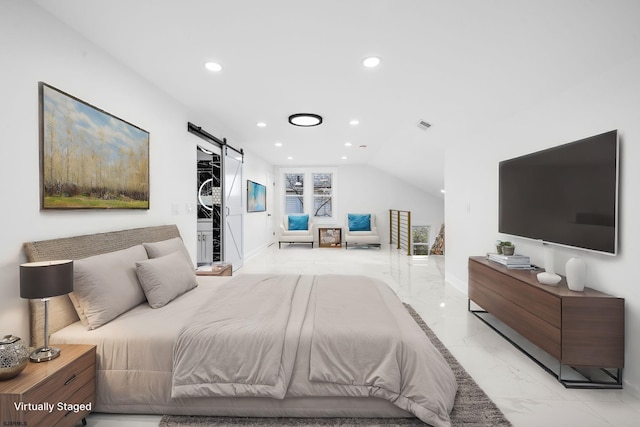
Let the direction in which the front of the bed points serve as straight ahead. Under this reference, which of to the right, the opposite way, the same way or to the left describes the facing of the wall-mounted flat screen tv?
the opposite way

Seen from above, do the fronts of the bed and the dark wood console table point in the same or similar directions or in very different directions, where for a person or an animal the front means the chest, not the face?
very different directions

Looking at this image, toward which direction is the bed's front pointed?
to the viewer's right

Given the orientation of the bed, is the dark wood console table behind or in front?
in front

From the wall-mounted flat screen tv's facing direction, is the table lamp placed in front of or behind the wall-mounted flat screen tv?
in front

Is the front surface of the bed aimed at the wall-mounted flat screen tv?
yes

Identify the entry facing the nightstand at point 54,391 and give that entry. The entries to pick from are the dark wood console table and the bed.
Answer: the dark wood console table

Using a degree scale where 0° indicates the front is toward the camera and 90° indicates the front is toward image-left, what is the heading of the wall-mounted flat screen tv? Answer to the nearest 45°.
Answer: approximately 45°

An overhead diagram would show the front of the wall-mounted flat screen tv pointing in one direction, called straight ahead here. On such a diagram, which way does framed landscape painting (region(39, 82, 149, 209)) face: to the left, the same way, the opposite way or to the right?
the opposite way

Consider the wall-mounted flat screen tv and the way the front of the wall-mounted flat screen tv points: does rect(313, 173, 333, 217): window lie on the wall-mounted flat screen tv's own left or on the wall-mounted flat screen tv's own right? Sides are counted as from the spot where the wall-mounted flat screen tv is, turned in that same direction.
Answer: on the wall-mounted flat screen tv's own right
